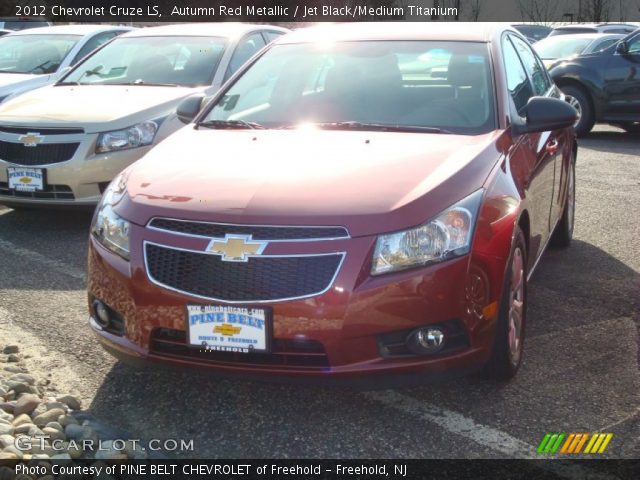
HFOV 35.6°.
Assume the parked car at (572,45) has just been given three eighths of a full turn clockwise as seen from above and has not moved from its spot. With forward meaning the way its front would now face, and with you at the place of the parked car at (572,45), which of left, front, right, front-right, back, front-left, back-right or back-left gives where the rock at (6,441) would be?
back

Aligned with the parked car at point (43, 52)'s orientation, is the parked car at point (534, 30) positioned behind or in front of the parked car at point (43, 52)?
behind

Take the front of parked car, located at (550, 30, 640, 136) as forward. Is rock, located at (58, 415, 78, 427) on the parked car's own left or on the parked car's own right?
on the parked car's own left

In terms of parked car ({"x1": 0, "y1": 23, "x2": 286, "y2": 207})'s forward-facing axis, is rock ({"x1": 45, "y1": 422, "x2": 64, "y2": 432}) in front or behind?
in front

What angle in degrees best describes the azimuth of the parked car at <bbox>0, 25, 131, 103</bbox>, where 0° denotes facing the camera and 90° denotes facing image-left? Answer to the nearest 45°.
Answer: approximately 45°

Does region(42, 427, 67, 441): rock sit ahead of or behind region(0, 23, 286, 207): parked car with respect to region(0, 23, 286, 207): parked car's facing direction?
ahead

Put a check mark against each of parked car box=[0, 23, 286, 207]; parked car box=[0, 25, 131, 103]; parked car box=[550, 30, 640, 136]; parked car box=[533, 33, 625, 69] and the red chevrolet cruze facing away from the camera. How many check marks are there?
0

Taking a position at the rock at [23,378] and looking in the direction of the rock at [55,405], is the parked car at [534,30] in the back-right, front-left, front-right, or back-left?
back-left

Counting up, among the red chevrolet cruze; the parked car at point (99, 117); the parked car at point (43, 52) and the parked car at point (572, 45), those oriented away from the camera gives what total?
0

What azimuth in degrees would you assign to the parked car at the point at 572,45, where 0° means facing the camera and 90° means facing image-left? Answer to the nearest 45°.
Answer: approximately 45°

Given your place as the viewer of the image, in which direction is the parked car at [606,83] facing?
facing to the left of the viewer

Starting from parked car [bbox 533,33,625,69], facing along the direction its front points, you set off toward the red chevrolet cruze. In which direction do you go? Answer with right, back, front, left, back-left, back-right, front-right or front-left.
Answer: front-left

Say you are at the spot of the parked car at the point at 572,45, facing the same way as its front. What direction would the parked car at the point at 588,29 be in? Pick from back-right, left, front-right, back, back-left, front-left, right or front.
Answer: back-right

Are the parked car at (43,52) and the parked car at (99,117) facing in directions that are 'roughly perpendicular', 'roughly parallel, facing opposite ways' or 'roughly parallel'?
roughly parallel

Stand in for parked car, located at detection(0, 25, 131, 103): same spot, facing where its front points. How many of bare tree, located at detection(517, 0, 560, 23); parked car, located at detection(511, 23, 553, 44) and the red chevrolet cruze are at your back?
2

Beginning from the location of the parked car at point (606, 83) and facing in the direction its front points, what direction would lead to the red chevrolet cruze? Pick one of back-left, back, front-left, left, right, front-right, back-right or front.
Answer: left

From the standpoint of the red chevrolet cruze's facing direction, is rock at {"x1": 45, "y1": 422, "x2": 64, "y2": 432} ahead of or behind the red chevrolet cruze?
ahead

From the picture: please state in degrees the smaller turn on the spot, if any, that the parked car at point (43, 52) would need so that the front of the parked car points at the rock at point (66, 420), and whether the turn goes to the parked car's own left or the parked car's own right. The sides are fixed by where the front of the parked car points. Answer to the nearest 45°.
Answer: approximately 45° to the parked car's own left
